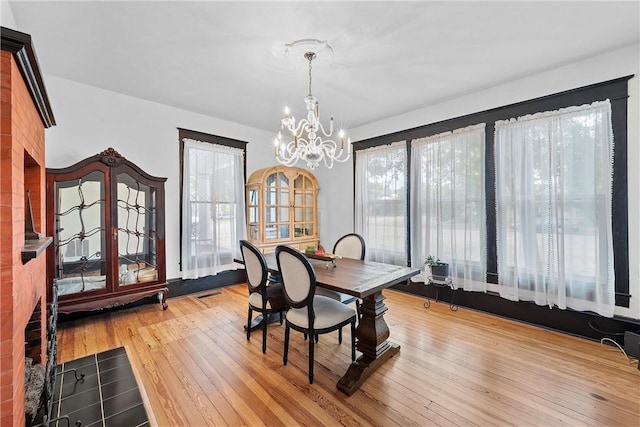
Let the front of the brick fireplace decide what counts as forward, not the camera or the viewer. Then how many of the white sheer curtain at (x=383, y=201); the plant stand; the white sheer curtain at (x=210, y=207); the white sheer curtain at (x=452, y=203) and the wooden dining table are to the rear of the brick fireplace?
0

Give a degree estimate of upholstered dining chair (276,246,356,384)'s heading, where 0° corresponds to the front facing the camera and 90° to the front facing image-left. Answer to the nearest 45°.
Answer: approximately 225°

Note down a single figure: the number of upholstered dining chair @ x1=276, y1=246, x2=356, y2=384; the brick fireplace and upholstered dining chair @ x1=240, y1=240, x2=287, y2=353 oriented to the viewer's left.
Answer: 0

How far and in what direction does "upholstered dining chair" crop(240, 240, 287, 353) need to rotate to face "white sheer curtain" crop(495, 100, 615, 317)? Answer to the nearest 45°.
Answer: approximately 45° to its right

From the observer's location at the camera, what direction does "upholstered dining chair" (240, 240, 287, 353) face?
facing away from the viewer and to the right of the viewer

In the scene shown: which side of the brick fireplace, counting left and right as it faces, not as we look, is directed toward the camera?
right

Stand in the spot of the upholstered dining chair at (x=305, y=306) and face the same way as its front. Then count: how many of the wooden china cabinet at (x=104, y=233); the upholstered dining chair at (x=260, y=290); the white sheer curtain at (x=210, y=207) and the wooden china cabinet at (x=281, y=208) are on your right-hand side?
0

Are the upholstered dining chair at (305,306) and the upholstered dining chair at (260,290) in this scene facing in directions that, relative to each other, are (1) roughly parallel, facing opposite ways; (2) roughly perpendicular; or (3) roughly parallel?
roughly parallel

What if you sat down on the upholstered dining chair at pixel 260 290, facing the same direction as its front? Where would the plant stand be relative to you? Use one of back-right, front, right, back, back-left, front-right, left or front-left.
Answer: front-right

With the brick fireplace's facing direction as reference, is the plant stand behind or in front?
in front

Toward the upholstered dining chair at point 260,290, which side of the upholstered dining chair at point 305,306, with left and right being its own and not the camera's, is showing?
left

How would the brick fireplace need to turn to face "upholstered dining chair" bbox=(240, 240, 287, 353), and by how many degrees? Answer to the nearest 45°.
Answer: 0° — it already faces it

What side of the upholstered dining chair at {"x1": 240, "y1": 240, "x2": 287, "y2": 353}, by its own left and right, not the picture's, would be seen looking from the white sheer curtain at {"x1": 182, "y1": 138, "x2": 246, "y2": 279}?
left
